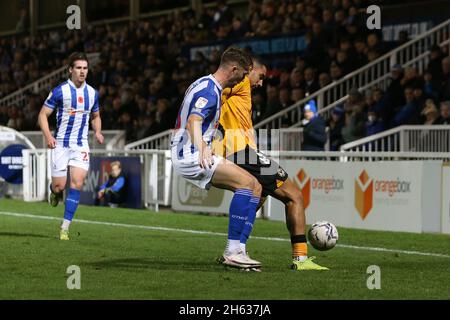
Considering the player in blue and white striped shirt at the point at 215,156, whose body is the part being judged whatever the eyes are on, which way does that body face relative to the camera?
to the viewer's right

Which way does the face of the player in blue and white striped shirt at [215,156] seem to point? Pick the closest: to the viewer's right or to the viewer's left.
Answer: to the viewer's right

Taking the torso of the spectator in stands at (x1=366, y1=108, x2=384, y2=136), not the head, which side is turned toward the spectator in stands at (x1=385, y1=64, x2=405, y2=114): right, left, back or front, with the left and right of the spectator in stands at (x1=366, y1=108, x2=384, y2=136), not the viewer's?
back

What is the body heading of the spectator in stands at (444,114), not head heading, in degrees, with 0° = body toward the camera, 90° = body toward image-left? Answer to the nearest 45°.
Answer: approximately 0°
